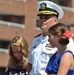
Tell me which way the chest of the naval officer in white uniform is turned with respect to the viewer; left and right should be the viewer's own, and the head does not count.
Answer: facing the viewer and to the left of the viewer

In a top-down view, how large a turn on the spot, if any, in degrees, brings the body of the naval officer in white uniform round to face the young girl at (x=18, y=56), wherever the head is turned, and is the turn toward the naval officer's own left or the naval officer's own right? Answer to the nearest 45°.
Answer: approximately 90° to the naval officer's own right

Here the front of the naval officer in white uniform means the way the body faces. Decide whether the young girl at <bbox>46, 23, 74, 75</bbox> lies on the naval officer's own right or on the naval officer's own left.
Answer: on the naval officer's own left

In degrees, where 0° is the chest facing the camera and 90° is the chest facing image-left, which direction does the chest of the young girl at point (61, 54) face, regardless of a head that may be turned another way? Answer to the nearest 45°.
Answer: approximately 90°

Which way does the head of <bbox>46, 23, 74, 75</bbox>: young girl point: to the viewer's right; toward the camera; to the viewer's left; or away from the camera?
to the viewer's left

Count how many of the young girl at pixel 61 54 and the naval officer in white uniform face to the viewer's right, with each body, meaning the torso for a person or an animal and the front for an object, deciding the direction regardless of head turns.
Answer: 0
